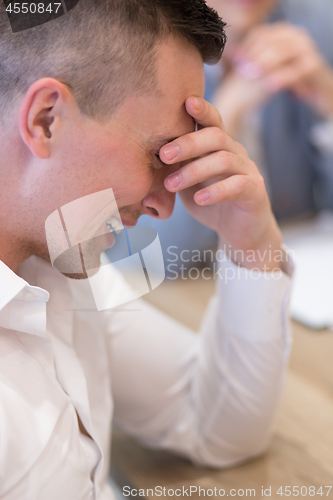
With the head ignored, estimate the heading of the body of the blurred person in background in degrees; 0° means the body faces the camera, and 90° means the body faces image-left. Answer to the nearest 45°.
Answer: approximately 45°
